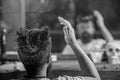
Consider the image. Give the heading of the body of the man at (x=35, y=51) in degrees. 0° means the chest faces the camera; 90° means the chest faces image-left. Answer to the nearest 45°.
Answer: approximately 180°

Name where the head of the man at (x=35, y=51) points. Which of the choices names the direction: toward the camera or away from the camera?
away from the camera
